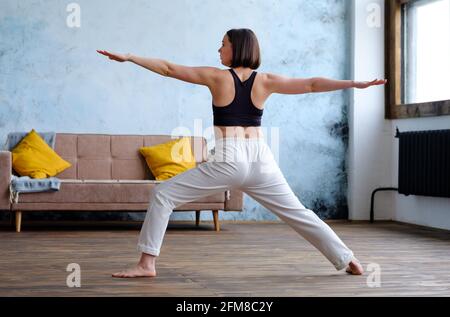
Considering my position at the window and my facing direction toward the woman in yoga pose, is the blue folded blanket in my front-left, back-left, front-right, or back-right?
front-right

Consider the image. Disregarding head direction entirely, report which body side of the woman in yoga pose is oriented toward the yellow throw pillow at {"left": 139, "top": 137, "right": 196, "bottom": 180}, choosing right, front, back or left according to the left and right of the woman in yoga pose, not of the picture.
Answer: front

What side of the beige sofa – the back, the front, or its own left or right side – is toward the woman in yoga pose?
front

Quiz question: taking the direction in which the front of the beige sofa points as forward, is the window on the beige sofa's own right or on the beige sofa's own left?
on the beige sofa's own left

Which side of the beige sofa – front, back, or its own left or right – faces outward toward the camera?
front

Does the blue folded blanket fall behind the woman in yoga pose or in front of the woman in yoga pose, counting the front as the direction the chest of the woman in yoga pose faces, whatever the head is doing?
in front

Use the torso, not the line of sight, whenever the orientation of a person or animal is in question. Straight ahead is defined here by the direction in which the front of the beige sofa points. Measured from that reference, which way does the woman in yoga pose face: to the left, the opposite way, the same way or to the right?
the opposite way

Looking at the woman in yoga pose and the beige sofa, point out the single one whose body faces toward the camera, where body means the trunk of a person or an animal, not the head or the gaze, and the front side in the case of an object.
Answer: the beige sofa

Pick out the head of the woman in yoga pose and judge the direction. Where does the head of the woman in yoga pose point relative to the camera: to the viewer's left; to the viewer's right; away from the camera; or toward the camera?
to the viewer's left

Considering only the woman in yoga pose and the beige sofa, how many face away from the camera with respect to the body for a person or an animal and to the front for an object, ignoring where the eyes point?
1

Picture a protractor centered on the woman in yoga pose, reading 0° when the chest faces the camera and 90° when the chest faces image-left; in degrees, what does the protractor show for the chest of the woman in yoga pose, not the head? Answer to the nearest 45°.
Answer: approximately 180°

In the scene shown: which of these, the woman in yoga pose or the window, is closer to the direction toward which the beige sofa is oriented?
the woman in yoga pose

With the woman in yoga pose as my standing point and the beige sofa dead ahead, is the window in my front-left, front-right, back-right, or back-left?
front-right
